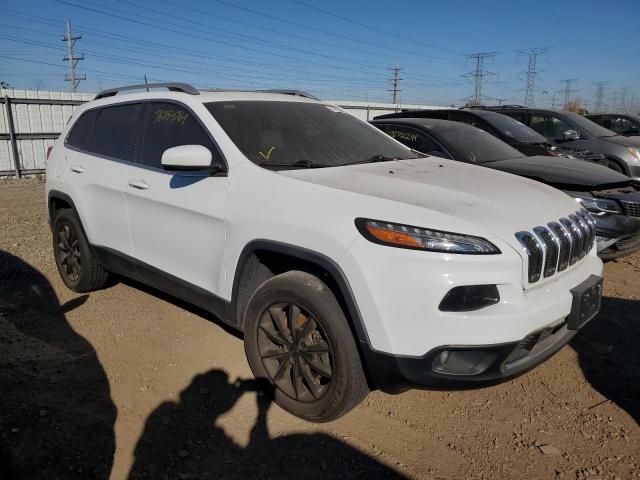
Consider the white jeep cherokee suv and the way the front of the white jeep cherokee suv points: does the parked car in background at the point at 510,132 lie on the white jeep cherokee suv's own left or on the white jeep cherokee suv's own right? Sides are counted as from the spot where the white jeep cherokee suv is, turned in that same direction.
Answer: on the white jeep cherokee suv's own left

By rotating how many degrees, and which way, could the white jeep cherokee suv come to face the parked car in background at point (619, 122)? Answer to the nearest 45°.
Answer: approximately 90° to its left

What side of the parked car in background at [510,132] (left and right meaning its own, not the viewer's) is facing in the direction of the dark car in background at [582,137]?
left

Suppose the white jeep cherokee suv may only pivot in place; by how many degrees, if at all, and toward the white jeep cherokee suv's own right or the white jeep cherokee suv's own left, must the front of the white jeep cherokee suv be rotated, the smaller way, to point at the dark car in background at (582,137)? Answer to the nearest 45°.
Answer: approximately 90° to the white jeep cherokee suv's own left

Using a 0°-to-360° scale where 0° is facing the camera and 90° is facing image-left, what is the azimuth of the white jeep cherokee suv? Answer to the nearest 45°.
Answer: approximately 315°

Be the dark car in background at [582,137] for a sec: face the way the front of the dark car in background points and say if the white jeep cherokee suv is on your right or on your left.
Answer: on your right
